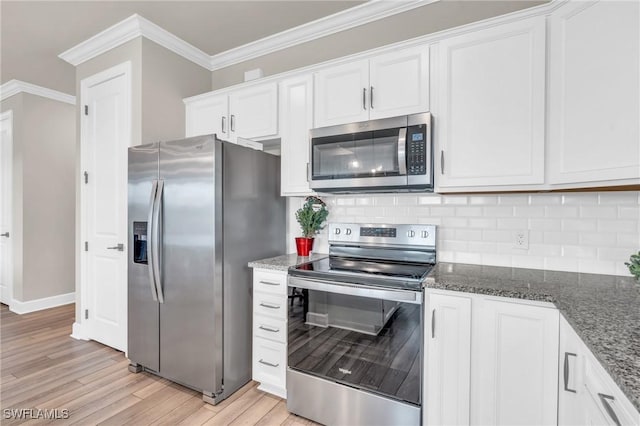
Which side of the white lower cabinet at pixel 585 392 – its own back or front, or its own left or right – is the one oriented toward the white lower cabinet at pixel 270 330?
front

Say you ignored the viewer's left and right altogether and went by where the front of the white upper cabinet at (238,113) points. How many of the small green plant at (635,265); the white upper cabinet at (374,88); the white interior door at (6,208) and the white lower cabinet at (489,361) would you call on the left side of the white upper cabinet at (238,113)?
3

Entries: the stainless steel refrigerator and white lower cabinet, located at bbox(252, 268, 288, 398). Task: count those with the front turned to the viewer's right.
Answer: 0

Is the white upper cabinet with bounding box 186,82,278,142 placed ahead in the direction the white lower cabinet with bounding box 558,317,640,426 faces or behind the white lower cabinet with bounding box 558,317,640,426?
ahead

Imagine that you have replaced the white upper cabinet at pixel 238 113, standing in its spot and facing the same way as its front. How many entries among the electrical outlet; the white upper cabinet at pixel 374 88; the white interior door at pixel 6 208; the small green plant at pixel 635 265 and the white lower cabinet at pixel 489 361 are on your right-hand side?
1

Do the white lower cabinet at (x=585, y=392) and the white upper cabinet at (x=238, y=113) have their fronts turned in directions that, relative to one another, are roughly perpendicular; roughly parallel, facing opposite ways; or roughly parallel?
roughly perpendicular

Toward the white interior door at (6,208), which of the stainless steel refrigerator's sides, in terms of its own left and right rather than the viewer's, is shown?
right

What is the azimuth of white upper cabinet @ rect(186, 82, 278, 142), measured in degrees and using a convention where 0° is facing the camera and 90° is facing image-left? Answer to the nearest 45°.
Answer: approximately 45°

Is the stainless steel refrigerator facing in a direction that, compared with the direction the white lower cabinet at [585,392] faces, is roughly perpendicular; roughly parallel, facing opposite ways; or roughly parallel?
roughly perpendicular

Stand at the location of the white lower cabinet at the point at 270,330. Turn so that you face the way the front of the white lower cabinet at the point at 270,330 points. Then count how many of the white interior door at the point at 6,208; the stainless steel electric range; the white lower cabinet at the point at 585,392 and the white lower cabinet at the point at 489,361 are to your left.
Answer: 3

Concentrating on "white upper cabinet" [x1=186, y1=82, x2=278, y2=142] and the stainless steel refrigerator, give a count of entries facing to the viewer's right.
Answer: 0

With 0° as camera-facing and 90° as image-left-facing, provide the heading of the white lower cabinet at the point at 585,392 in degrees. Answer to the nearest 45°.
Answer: approximately 90°
